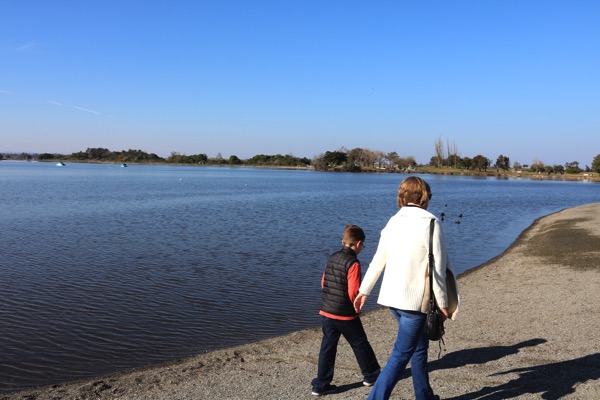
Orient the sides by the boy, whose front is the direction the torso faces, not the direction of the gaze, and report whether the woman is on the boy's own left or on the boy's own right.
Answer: on the boy's own right

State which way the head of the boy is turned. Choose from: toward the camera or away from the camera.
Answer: away from the camera

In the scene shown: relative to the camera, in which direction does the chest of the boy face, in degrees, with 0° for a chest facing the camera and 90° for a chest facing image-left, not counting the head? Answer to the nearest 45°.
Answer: approximately 225°
